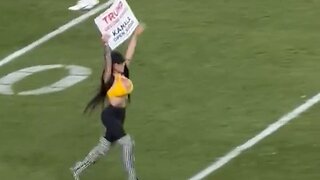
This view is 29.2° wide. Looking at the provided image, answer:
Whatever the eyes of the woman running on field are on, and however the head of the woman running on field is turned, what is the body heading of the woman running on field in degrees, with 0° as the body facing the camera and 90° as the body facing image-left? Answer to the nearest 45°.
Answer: approximately 315°
